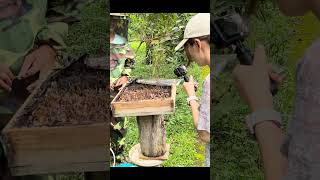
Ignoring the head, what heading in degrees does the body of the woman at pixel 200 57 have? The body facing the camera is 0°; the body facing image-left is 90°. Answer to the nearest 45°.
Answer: approximately 90°

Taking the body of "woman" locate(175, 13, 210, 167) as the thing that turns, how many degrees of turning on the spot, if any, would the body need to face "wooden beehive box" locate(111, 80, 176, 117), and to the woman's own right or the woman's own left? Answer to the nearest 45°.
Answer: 0° — they already face it

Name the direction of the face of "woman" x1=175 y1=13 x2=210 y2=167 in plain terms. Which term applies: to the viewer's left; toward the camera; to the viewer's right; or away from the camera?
to the viewer's left
